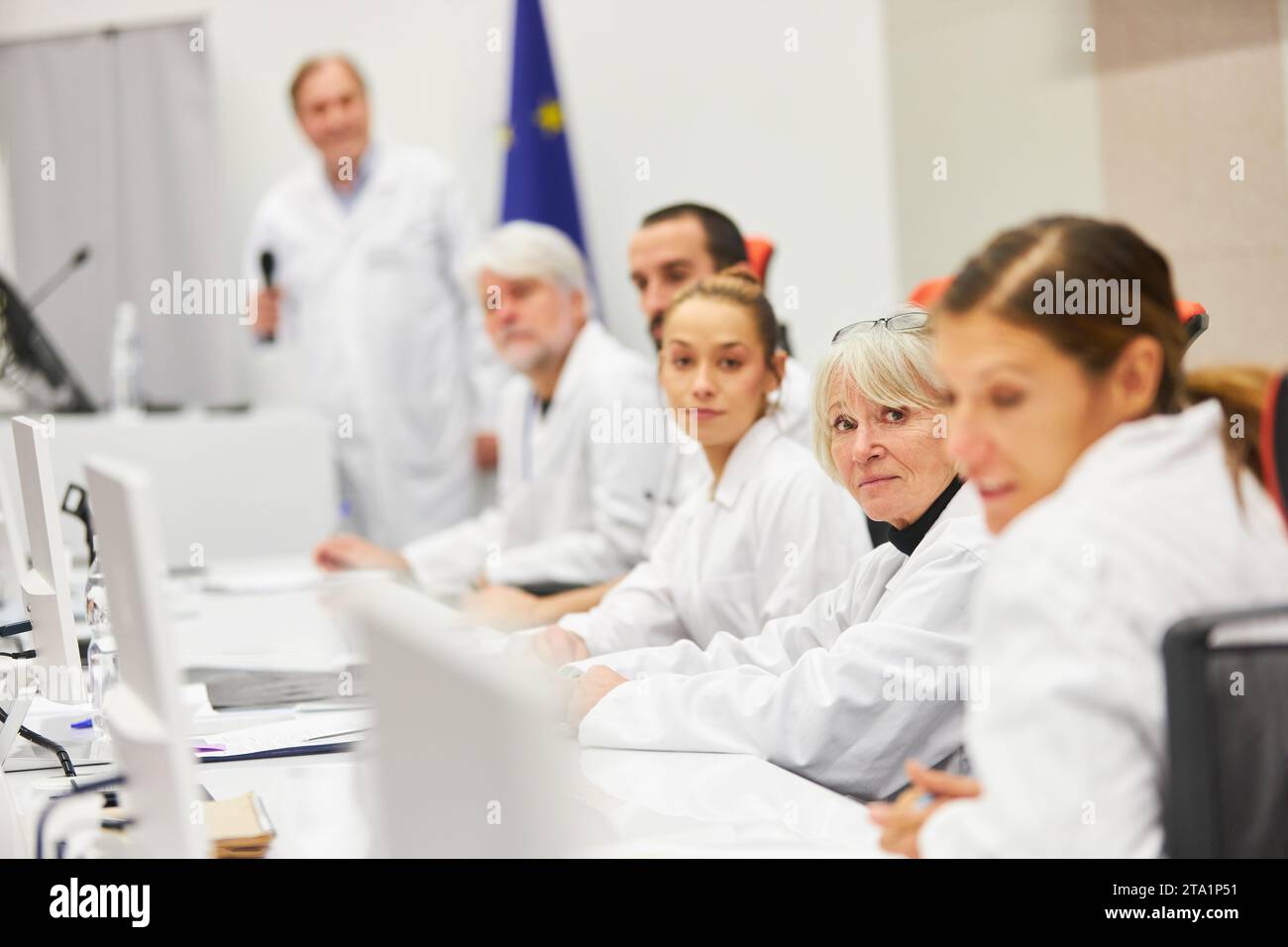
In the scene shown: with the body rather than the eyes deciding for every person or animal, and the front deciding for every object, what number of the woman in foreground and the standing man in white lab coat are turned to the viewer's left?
1

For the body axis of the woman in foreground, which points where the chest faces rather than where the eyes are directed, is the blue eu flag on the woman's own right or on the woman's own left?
on the woman's own right

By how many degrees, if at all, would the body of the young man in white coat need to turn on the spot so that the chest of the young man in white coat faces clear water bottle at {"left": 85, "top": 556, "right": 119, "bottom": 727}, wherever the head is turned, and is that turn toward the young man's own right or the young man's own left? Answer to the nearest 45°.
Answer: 0° — they already face it

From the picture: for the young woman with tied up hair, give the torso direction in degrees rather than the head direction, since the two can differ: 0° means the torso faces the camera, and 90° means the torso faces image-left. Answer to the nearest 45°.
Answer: approximately 45°

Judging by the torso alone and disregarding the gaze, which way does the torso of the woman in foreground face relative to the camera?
to the viewer's left

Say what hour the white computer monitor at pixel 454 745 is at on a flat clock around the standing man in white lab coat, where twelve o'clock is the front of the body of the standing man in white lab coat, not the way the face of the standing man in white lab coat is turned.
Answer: The white computer monitor is roughly at 12 o'clock from the standing man in white lab coat.

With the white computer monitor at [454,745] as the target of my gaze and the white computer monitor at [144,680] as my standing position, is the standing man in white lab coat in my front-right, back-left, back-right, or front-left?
back-left

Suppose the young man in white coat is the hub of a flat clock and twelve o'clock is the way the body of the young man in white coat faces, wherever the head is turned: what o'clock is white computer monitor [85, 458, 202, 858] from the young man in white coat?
The white computer monitor is roughly at 11 o'clock from the young man in white coat.

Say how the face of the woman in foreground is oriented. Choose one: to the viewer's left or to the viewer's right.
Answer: to the viewer's left
